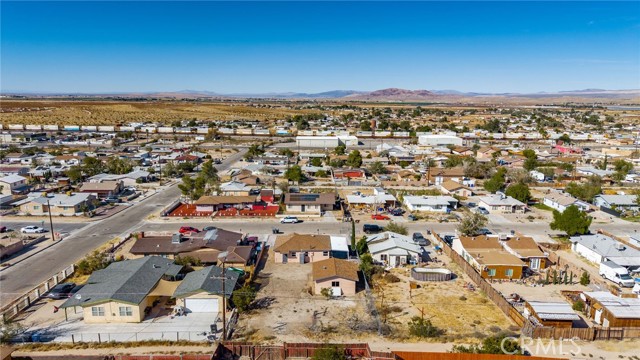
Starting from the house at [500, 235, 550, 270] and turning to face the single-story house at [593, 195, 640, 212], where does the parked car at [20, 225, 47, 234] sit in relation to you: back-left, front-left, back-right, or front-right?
back-left

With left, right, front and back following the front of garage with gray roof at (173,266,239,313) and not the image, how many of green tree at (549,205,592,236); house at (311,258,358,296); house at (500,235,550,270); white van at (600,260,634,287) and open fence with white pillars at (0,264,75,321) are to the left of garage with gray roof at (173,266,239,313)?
4

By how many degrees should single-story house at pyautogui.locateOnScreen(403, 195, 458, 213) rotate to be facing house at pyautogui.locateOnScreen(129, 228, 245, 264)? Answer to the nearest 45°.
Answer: approximately 45° to its right

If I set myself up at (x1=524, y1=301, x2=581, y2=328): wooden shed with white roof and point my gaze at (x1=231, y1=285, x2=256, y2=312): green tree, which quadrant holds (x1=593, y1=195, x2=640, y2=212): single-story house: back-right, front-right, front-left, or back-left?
back-right

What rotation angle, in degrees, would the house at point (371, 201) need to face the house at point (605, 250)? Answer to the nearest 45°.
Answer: approximately 45° to its left

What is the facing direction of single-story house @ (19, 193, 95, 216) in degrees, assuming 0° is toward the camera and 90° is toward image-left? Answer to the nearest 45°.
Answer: approximately 0°

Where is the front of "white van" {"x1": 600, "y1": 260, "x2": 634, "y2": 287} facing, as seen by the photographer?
facing the viewer and to the right of the viewer

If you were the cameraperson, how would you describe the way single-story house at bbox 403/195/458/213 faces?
facing the viewer

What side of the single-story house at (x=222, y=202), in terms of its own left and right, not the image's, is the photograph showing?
front

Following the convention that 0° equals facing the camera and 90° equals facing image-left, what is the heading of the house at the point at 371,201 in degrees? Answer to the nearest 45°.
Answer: approximately 0°

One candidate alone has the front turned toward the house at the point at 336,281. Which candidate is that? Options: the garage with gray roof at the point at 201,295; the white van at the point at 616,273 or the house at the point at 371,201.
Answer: the house at the point at 371,201

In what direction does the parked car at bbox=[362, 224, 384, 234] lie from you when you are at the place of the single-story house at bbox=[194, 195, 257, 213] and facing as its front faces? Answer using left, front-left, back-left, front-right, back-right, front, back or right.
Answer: front-left

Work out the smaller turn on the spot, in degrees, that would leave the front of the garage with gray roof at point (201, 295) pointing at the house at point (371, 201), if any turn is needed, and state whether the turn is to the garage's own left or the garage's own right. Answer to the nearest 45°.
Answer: approximately 135° to the garage's own left
